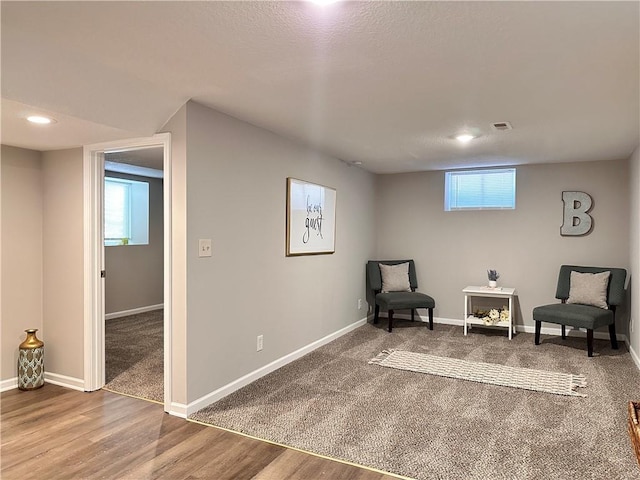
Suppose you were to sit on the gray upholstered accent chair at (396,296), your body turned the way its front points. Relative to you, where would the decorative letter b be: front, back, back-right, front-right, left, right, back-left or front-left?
front-left

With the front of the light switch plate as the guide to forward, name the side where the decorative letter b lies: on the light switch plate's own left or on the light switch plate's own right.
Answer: on the light switch plate's own left

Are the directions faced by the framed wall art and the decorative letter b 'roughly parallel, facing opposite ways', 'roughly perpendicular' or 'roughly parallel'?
roughly perpendicular

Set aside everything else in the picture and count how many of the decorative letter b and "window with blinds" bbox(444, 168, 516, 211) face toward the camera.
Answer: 2

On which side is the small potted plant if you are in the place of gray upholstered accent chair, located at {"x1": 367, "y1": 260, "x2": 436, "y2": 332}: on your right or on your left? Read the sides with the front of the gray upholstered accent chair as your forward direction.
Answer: on your left

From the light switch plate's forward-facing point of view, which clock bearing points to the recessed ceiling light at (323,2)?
The recessed ceiling light is roughly at 1 o'clock from the light switch plate.

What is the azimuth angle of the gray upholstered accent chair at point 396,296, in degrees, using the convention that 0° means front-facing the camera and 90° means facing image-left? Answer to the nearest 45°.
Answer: approximately 315°

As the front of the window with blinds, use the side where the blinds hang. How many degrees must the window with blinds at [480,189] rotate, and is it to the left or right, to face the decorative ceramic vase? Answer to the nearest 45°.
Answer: approximately 45° to its right

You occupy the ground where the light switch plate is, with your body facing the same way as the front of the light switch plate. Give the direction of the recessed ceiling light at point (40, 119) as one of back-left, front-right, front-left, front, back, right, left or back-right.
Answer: back-right
